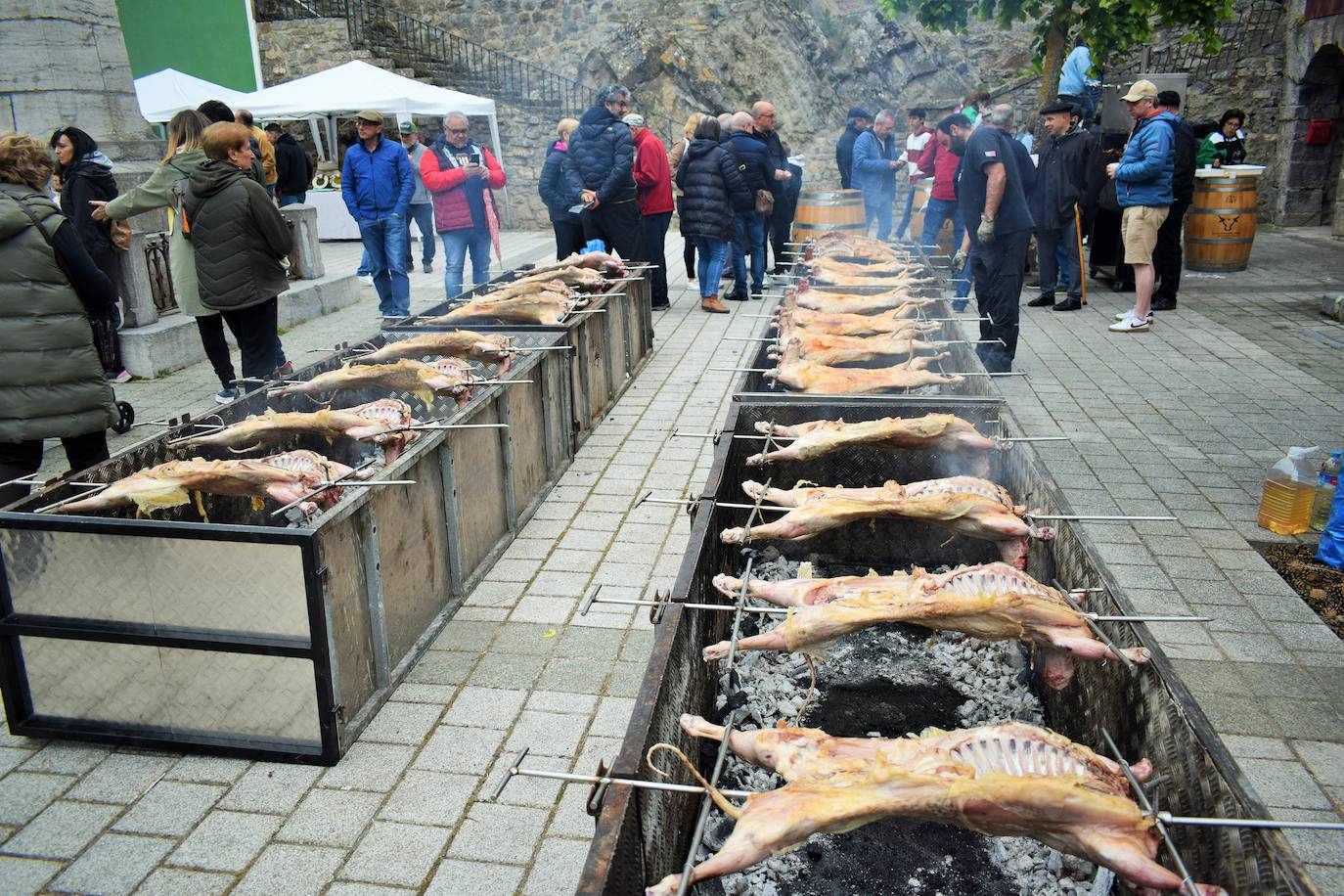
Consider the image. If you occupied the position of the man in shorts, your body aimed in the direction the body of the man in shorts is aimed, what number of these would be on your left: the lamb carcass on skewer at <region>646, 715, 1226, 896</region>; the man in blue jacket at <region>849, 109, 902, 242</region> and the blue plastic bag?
2

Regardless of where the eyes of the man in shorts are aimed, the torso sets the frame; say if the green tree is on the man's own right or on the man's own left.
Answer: on the man's own right

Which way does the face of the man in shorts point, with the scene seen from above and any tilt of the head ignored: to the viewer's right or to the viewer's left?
to the viewer's left

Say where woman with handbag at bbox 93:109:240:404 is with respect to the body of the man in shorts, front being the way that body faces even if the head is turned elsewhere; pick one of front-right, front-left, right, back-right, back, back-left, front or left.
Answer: front-left

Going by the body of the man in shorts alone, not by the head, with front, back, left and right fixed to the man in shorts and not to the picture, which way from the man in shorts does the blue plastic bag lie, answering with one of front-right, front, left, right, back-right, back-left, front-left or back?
left

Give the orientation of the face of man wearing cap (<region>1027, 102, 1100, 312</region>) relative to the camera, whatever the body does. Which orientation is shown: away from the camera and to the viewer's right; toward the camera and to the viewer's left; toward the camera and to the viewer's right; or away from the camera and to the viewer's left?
toward the camera and to the viewer's left

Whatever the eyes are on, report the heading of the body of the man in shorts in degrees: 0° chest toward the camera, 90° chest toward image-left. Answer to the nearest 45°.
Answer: approximately 90°
